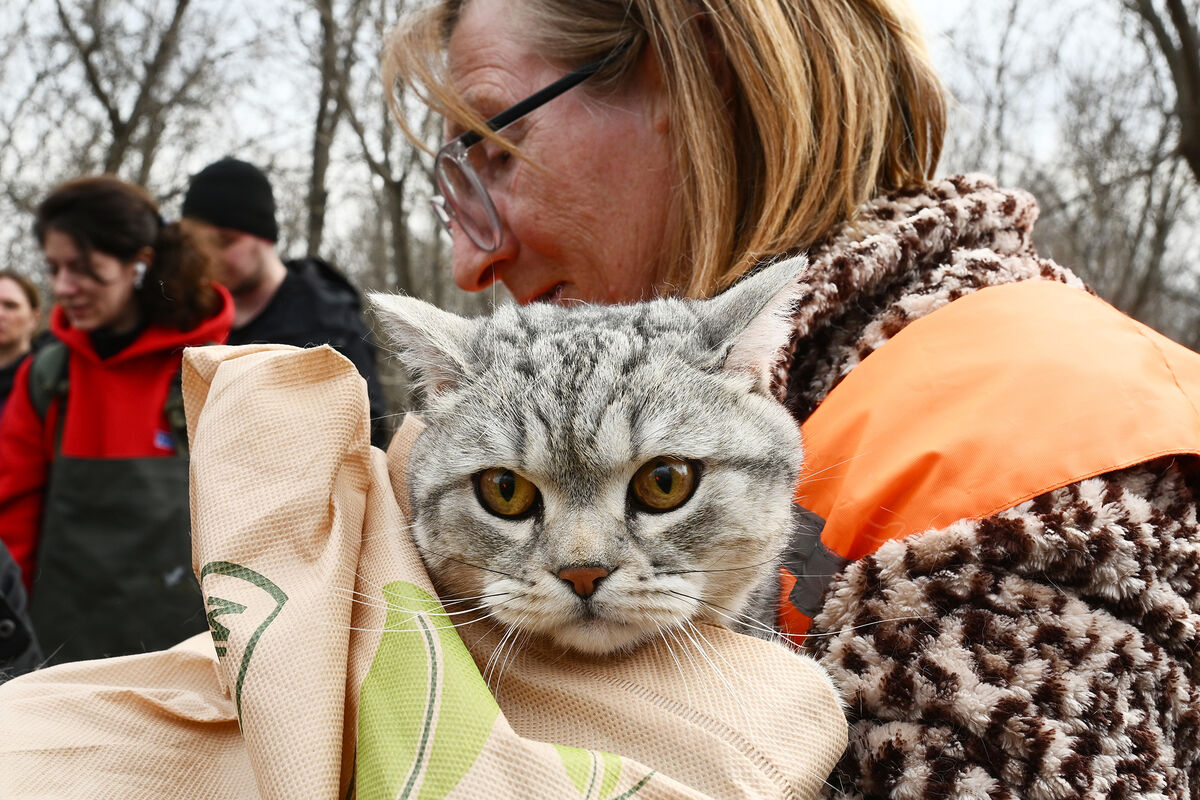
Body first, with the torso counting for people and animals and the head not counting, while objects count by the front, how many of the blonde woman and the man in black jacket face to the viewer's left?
2

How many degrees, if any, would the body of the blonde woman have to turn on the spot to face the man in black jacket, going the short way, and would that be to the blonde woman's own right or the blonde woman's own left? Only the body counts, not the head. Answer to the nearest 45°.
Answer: approximately 45° to the blonde woman's own right

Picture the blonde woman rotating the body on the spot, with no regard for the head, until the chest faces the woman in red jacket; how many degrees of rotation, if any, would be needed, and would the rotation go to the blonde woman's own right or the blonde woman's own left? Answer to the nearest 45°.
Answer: approximately 45° to the blonde woman's own right

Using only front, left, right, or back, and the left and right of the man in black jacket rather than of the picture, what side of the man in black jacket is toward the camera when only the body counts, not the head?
left

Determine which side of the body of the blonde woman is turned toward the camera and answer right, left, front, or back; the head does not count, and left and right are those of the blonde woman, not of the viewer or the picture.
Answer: left

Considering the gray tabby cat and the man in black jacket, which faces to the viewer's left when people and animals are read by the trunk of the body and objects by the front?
the man in black jacket

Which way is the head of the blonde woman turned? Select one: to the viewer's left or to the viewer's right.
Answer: to the viewer's left
